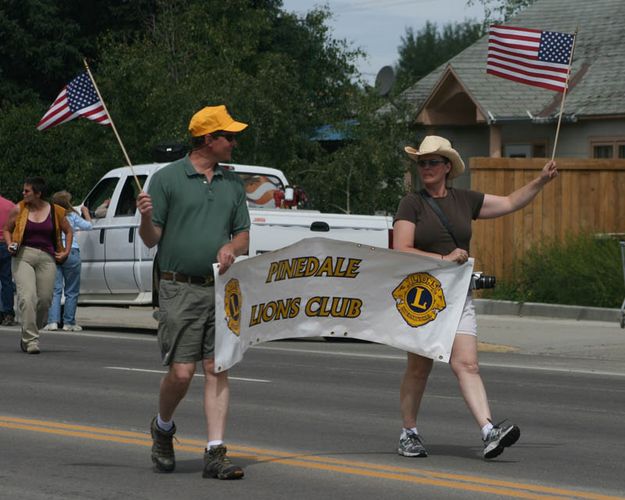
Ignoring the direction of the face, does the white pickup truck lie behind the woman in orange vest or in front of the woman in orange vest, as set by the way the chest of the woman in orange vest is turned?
behind

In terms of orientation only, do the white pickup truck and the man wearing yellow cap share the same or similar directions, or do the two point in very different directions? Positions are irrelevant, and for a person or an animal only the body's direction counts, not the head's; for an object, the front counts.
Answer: very different directions

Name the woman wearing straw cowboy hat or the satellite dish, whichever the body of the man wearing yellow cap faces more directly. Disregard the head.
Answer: the woman wearing straw cowboy hat

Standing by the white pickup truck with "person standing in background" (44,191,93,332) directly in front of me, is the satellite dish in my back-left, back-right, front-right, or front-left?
back-right

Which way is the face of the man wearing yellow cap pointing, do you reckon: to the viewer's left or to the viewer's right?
to the viewer's right

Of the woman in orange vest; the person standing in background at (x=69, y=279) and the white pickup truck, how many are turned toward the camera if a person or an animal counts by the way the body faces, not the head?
1

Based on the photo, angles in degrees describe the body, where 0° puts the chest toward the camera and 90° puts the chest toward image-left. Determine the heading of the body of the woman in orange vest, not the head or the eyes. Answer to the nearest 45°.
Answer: approximately 0°

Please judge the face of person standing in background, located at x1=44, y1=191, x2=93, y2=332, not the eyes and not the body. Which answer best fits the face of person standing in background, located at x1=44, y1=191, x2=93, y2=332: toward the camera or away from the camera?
away from the camera
